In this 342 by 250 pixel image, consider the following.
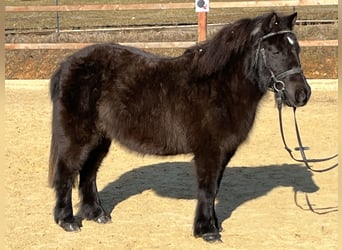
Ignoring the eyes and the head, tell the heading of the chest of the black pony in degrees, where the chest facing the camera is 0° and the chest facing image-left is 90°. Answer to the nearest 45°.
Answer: approximately 270°
